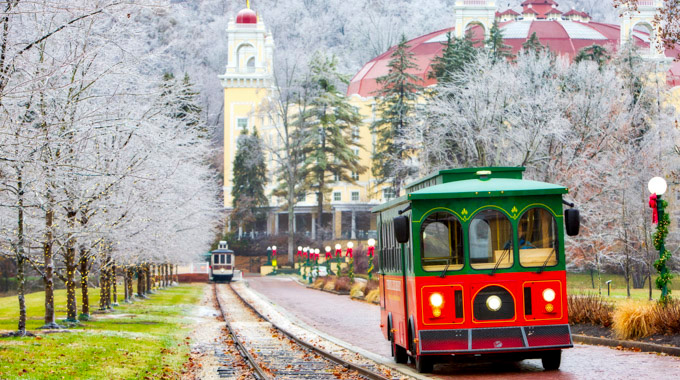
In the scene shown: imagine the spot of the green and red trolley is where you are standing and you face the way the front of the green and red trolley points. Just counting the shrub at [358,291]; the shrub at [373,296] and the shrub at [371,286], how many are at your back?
3

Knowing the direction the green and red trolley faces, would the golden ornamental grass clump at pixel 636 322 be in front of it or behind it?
behind

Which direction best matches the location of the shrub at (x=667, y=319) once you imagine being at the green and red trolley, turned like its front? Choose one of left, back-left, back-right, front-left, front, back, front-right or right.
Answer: back-left

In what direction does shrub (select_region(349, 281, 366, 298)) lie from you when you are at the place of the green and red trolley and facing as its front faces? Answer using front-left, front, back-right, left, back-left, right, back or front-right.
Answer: back

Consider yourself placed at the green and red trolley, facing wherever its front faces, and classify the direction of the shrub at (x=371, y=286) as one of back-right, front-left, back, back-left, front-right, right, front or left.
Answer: back

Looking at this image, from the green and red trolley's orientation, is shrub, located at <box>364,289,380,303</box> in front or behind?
behind

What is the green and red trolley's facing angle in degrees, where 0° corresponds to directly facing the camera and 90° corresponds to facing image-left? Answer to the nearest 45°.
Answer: approximately 0°

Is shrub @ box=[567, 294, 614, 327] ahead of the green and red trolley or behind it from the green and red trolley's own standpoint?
behind
